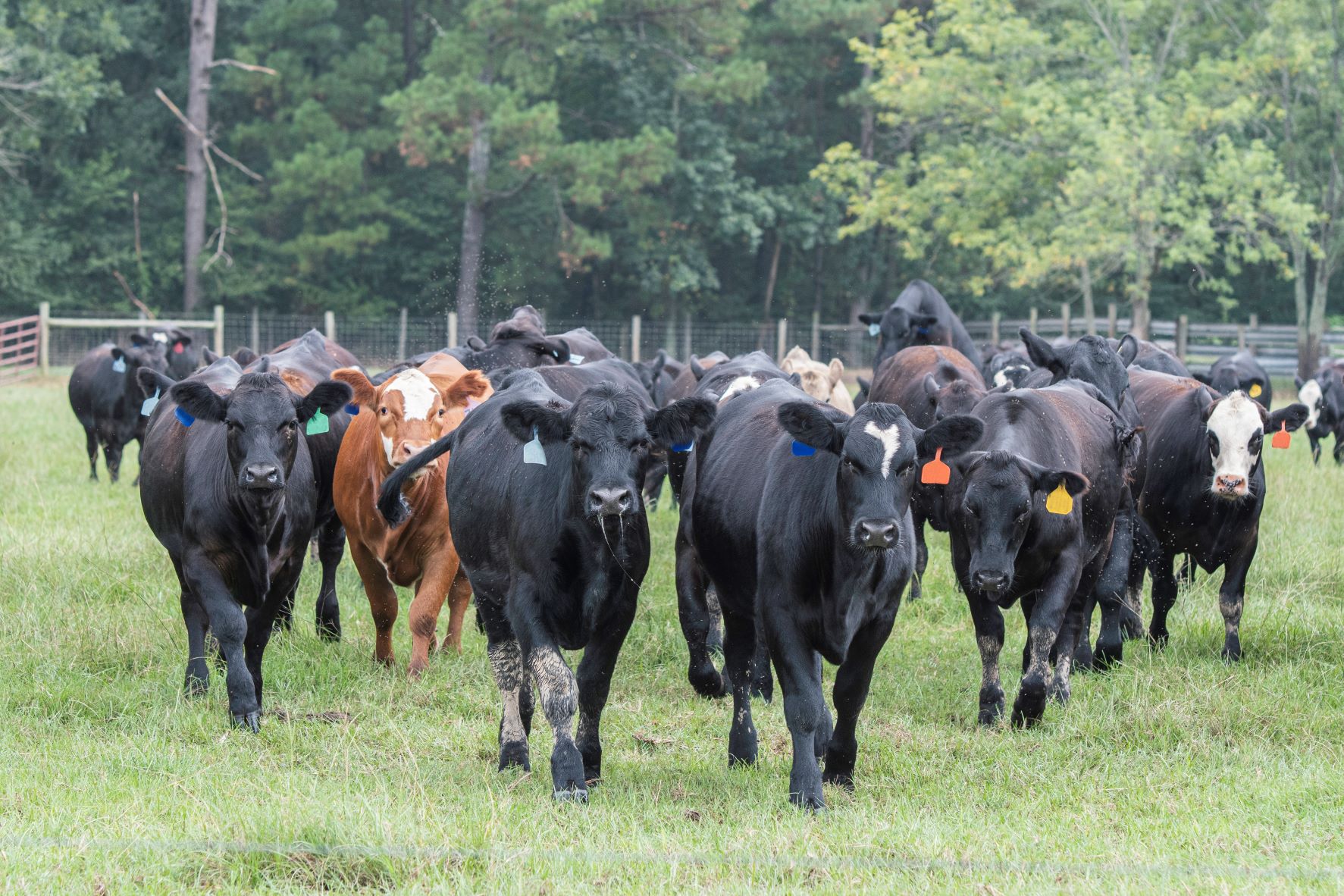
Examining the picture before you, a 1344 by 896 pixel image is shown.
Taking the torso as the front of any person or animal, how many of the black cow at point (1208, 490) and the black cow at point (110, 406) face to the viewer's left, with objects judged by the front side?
0

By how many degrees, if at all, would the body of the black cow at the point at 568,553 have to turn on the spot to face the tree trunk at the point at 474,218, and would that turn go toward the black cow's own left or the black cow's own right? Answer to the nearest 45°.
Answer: approximately 135° to the black cow's own left

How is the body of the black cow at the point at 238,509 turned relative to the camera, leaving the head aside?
toward the camera

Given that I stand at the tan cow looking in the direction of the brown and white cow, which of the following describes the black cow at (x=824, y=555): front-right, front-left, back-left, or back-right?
front-left

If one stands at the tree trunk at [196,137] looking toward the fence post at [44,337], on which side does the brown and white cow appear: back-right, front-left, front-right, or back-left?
front-left

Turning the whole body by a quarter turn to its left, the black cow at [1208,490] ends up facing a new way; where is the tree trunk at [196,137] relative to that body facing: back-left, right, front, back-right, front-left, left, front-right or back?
left

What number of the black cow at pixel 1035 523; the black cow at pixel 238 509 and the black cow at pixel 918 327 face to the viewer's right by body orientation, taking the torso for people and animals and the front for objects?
0

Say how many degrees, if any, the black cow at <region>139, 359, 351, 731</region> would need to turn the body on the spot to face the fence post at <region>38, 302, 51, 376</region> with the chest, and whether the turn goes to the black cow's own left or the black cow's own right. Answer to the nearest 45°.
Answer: approximately 180°

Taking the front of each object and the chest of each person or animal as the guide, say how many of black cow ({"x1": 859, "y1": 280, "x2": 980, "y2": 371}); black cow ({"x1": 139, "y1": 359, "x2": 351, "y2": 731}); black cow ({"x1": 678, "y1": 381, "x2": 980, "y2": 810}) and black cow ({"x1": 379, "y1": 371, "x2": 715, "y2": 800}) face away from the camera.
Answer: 0

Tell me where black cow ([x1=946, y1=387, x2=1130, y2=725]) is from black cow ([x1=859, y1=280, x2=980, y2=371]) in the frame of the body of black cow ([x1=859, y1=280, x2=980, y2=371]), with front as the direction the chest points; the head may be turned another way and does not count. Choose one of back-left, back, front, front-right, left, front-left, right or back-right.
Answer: front-left

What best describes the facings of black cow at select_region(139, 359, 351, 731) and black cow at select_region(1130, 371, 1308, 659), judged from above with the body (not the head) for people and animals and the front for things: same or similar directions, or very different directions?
same or similar directions

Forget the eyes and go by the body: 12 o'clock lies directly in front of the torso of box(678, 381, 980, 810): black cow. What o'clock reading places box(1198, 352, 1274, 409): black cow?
box(1198, 352, 1274, 409): black cow is roughly at 8 o'clock from box(678, 381, 980, 810): black cow.

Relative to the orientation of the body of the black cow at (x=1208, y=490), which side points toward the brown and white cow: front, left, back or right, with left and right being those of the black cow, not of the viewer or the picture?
right

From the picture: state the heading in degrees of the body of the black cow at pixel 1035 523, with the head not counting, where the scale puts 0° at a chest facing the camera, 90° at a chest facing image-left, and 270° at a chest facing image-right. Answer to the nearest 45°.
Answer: approximately 45°

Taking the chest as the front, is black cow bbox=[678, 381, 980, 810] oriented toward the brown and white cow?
no

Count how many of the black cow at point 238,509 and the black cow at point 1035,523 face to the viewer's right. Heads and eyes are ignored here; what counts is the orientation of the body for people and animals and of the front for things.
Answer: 0

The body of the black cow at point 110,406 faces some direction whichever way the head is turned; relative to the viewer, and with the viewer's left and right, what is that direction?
facing the viewer and to the right of the viewer

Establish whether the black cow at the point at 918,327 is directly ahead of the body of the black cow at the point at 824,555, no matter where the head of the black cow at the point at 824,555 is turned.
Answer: no

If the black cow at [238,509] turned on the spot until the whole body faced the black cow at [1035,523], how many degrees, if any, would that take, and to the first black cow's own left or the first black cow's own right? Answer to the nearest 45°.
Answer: approximately 90° to the first black cow's own left

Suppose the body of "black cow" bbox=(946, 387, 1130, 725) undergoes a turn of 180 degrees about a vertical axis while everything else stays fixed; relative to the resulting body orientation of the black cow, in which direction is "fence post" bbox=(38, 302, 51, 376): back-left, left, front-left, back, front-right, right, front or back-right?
left
